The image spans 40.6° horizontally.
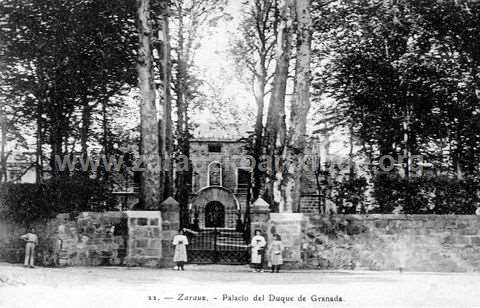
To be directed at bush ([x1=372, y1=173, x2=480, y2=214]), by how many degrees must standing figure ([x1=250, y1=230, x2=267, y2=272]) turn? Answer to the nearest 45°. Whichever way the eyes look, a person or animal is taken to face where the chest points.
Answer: approximately 90° to its left

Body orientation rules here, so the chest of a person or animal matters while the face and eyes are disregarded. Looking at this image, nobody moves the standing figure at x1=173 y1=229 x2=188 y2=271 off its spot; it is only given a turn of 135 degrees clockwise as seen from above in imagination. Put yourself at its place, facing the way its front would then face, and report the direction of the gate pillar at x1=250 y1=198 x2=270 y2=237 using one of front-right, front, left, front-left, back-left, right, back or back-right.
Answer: back-right

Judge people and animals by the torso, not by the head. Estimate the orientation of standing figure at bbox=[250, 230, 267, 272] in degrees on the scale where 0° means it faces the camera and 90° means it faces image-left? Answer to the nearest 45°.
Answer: approximately 0°

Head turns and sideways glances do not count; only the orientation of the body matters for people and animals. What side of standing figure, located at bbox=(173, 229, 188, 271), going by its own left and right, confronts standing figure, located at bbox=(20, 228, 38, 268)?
right

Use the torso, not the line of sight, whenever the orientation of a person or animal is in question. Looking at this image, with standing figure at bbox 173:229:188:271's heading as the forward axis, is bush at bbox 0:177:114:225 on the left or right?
on its right

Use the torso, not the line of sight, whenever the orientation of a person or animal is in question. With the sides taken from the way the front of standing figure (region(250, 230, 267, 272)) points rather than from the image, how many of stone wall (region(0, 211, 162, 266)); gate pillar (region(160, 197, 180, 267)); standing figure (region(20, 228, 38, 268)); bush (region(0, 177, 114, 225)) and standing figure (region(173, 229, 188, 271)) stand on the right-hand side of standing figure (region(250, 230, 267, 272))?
5

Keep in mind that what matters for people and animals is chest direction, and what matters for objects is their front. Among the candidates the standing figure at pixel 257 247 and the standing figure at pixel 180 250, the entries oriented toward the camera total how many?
2

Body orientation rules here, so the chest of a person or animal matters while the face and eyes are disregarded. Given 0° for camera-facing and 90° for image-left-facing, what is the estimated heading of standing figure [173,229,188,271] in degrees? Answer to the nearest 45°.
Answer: approximately 0°

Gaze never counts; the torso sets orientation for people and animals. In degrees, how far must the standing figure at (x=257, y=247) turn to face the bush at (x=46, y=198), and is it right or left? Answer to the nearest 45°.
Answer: approximately 90° to its right

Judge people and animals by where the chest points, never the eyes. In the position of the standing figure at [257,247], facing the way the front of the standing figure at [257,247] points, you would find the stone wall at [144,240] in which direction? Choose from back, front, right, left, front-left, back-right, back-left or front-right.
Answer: right

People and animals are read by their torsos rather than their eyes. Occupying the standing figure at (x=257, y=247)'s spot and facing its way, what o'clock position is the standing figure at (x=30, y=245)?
the standing figure at (x=30, y=245) is roughly at 3 o'clock from the standing figure at (x=257, y=247).

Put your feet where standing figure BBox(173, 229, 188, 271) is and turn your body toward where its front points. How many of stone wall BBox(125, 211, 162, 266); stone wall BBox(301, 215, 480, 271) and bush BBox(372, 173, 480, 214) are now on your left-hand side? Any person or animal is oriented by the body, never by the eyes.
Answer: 2
